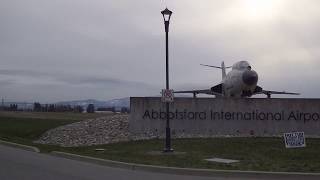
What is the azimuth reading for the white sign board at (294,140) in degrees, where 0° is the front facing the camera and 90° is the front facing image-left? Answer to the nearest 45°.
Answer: approximately 0°

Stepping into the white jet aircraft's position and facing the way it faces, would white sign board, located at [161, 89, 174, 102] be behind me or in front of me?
in front

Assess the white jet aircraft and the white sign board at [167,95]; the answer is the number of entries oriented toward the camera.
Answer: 2

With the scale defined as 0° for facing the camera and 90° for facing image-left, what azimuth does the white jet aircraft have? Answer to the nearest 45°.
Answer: approximately 0°

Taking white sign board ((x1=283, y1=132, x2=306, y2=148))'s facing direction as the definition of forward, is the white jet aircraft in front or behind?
behind

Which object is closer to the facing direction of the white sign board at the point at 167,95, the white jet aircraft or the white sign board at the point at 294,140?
the white sign board
